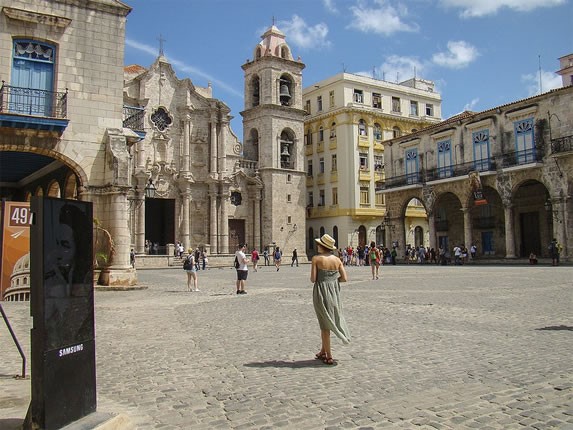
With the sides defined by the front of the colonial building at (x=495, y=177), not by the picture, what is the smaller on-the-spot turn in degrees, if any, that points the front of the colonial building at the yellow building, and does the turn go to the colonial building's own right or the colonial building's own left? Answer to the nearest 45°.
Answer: approximately 90° to the colonial building's own right

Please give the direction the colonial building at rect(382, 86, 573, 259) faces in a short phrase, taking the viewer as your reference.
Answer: facing the viewer and to the left of the viewer

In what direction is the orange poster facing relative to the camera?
toward the camera

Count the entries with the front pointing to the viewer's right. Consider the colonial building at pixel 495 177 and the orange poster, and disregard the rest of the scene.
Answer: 0

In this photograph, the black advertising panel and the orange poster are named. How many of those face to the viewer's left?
0

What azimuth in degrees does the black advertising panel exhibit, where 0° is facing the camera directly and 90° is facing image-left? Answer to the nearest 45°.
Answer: approximately 315°

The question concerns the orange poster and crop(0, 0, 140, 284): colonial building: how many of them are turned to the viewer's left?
0

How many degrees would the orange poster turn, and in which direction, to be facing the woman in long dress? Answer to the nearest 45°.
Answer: approximately 45° to its left

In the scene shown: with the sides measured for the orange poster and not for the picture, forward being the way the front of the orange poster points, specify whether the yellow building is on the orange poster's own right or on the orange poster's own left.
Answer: on the orange poster's own left

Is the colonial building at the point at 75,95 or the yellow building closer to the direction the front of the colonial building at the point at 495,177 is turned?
the colonial building

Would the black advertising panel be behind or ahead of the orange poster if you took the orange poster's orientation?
ahead

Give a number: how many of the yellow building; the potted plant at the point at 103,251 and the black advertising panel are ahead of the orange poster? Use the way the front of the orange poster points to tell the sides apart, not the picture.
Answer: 1

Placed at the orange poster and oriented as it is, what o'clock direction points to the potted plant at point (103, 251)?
The potted plant is roughly at 7 o'clock from the orange poster.
